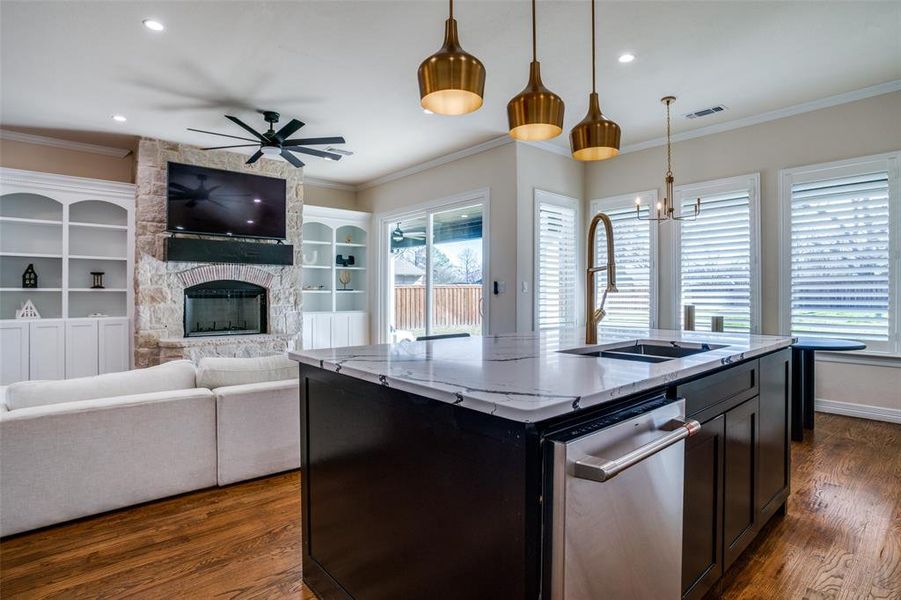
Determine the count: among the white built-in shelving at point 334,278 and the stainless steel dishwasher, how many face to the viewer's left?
0

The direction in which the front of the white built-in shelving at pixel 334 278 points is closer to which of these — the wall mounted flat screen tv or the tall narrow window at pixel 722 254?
the tall narrow window

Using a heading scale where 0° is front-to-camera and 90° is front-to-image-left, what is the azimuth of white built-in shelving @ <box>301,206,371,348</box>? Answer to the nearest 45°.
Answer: approximately 315°

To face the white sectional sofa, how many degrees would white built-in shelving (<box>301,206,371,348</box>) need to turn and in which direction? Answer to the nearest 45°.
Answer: approximately 45° to its right

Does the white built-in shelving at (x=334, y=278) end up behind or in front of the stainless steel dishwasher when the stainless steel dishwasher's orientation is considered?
behind
